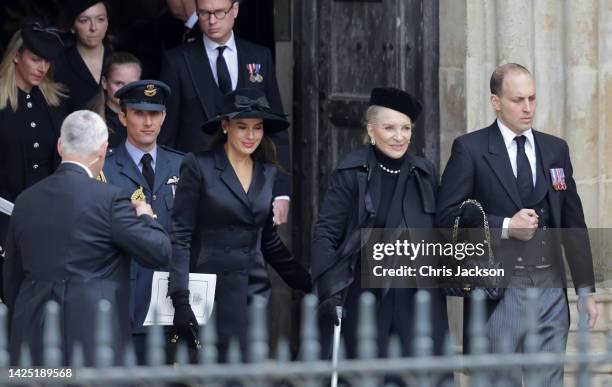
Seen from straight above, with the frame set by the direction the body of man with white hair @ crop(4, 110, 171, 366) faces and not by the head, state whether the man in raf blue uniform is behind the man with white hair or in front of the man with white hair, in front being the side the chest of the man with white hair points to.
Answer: in front

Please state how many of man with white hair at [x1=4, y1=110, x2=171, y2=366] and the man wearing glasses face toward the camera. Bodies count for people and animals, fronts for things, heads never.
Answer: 1

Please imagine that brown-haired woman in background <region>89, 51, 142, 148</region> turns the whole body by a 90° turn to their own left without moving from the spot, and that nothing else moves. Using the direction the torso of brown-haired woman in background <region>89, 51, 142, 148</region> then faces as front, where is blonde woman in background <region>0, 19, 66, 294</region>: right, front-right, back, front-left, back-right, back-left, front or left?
back-left

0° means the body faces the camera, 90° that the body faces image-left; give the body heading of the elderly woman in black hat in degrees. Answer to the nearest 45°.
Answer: approximately 315°

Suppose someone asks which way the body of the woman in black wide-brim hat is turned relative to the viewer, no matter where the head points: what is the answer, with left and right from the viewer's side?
facing the viewer and to the right of the viewer

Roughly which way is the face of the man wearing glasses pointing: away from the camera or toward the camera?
toward the camera

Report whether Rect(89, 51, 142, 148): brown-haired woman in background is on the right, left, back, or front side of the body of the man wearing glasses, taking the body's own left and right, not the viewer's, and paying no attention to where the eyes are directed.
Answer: right

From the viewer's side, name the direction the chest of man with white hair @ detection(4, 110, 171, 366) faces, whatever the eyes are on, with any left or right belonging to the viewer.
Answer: facing away from the viewer and to the right of the viewer

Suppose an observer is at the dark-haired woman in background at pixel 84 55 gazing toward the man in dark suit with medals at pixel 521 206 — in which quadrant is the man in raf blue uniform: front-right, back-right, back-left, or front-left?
front-right

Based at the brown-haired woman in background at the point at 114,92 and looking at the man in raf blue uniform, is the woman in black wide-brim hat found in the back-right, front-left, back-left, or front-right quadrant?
front-left

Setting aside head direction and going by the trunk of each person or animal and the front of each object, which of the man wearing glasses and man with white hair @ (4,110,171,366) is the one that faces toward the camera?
the man wearing glasses

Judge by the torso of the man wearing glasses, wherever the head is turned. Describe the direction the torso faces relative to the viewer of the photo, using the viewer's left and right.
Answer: facing the viewer

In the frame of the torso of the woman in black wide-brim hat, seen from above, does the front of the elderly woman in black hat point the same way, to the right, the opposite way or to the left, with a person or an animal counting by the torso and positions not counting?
the same way
